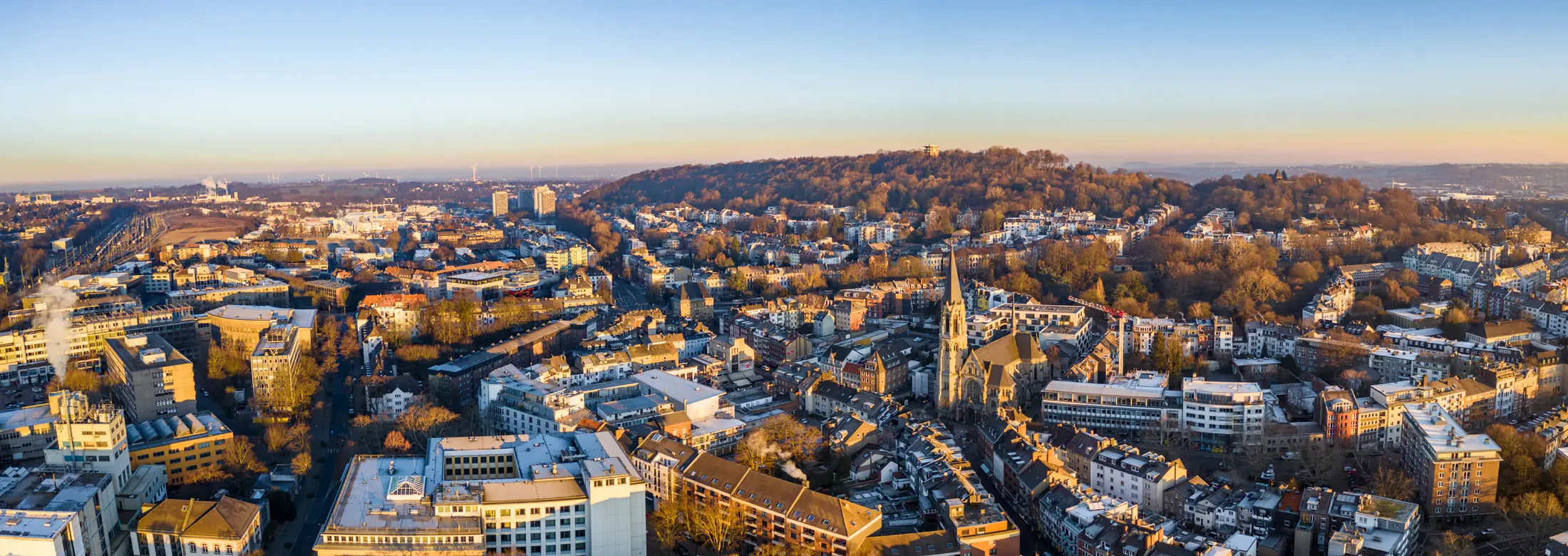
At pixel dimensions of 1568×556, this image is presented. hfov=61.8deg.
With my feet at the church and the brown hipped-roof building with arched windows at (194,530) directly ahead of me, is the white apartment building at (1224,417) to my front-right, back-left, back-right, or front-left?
back-left

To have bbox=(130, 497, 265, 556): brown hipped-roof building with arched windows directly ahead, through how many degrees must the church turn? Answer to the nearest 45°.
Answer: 0° — it already faces it

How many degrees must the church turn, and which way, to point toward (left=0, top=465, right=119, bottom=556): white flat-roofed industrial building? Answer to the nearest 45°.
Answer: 0° — it already faces it

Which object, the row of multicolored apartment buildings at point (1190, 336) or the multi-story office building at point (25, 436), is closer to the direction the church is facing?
the multi-story office building

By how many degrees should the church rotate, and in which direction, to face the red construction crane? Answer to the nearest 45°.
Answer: approximately 180°

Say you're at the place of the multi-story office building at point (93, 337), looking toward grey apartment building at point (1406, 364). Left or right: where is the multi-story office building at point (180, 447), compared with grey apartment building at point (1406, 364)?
right

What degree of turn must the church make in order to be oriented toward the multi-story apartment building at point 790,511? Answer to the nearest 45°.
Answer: approximately 45° to its left

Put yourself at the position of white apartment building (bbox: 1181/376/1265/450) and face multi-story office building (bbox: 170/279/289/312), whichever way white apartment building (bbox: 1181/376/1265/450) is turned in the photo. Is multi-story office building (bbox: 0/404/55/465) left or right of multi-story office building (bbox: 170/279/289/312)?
left

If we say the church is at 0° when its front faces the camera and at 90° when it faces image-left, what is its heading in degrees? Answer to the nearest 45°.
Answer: approximately 45°
